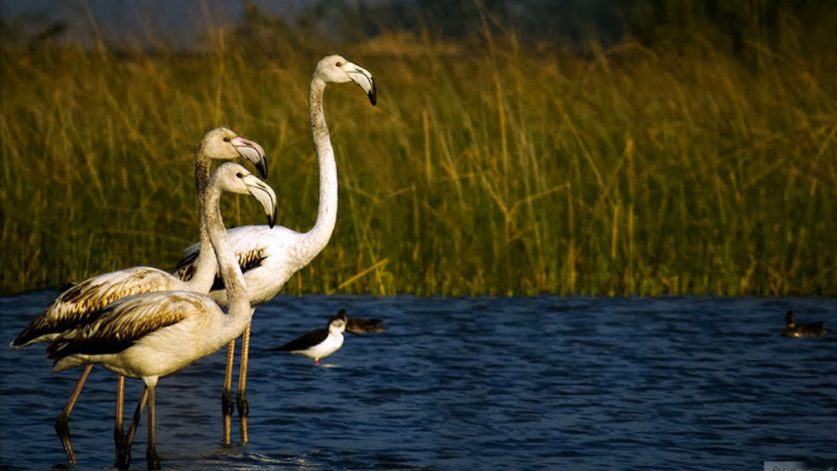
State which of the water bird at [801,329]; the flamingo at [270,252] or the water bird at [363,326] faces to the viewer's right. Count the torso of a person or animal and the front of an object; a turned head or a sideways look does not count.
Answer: the flamingo

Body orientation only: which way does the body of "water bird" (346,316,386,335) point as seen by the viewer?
to the viewer's left

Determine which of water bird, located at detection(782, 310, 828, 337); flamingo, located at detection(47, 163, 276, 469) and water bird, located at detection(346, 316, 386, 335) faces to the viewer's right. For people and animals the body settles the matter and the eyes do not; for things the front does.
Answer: the flamingo

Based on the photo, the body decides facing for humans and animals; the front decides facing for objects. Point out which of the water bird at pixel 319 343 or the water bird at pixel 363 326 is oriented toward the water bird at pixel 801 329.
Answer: the water bird at pixel 319 343

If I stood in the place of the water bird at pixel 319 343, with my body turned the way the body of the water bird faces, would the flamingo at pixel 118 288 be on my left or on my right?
on my right

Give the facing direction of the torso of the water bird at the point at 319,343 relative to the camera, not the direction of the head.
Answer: to the viewer's right

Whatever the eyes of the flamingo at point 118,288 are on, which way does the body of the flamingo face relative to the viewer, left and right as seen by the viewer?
facing to the right of the viewer

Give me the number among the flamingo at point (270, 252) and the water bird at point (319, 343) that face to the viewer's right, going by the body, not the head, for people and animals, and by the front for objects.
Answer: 2

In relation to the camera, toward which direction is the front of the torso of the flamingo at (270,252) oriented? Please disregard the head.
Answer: to the viewer's right

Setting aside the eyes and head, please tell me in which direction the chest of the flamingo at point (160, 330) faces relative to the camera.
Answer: to the viewer's right

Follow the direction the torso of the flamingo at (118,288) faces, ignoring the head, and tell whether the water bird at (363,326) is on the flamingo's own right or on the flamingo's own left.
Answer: on the flamingo's own left

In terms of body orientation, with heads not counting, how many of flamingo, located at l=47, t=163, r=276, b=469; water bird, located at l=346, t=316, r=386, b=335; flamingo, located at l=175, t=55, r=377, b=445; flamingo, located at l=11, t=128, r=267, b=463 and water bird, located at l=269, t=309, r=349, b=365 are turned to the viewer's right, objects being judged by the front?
4

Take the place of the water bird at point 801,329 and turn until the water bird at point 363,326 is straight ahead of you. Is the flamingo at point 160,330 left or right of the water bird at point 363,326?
left

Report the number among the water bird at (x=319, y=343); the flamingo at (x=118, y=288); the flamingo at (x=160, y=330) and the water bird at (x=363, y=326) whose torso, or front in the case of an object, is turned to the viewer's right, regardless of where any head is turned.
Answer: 3

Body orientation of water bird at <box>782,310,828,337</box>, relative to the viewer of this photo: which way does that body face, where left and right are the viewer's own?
facing to the left of the viewer
